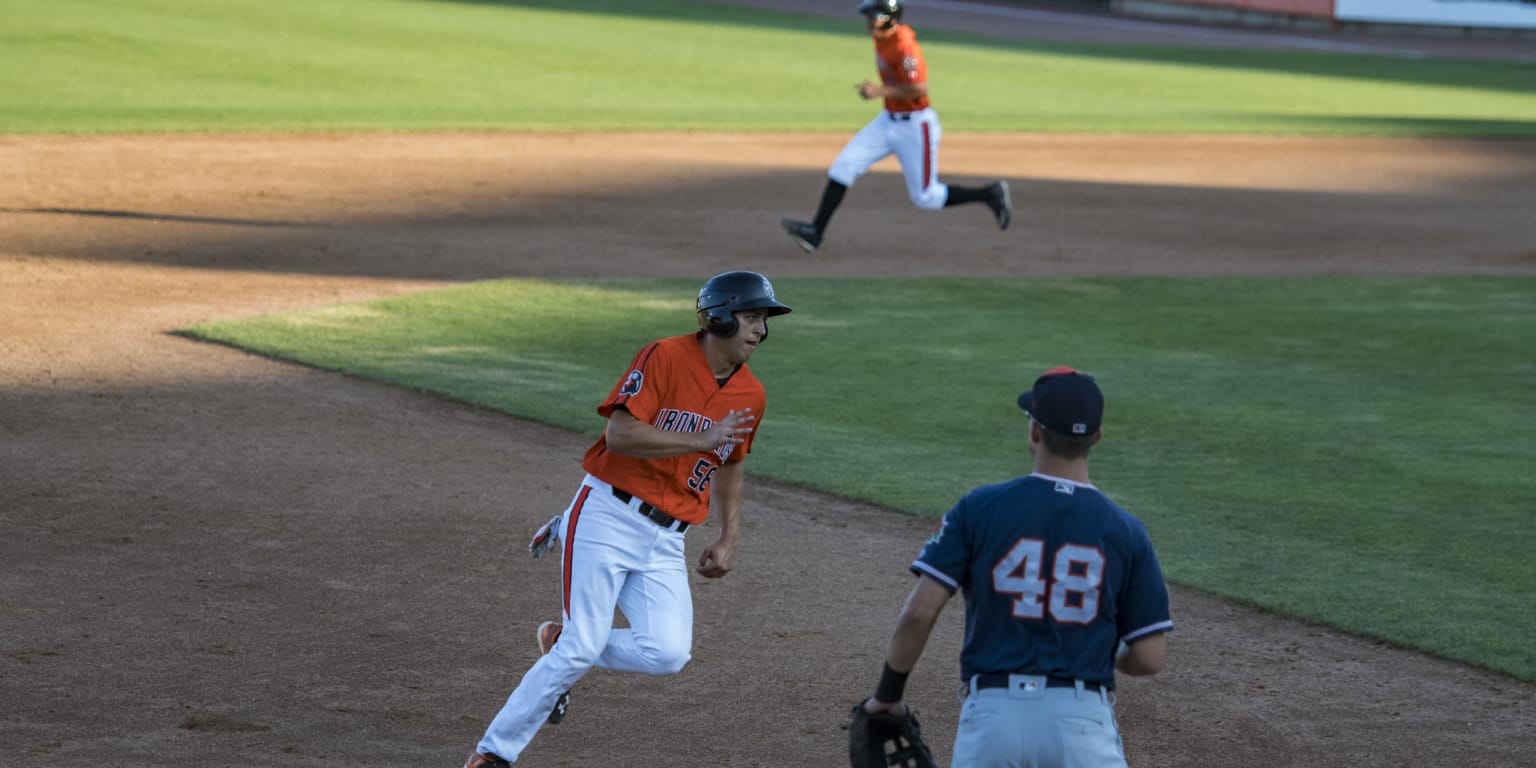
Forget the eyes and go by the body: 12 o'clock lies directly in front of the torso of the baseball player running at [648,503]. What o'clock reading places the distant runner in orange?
The distant runner in orange is roughly at 8 o'clock from the baseball player running.

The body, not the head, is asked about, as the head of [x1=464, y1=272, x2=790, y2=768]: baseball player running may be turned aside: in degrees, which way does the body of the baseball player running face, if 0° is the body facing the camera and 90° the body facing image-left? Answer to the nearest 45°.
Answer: approximately 315°
